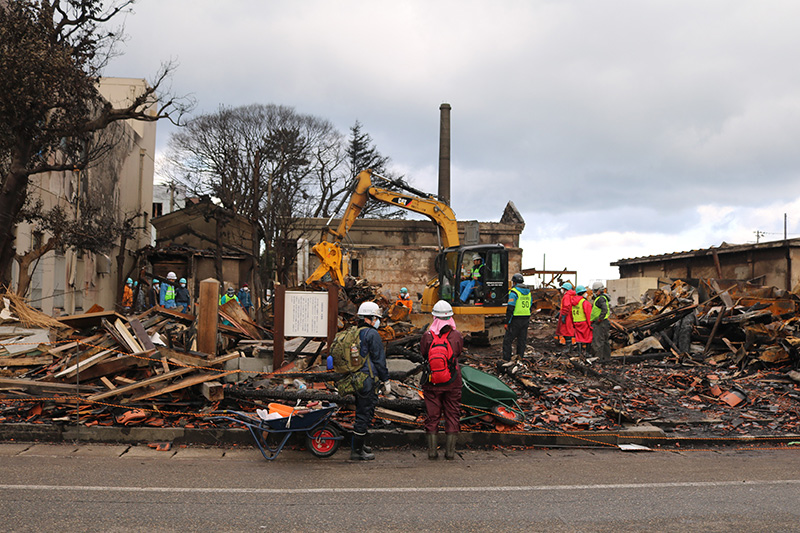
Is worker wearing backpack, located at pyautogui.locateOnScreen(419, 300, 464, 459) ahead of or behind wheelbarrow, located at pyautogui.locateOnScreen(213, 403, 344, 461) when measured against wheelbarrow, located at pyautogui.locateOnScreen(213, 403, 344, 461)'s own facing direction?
ahead

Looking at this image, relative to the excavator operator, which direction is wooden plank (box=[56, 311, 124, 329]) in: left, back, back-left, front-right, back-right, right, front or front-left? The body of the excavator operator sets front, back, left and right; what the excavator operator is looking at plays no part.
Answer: front

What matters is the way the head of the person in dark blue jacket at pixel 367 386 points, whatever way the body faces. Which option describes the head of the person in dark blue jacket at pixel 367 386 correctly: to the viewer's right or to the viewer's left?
to the viewer's right

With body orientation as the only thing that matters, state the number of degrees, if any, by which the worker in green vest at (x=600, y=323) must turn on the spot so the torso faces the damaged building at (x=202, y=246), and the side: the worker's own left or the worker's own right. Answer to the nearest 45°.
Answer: approximately 45° to the worker's own right

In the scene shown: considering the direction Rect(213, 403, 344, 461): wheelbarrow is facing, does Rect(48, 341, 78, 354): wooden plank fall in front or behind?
behind

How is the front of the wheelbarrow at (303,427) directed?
to the viewer's right

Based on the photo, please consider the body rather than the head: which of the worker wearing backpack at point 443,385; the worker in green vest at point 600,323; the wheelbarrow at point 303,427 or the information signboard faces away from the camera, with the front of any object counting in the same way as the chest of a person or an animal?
the worker wearing backpack

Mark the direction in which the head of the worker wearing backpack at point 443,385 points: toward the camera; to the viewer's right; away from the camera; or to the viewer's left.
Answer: away from the camera

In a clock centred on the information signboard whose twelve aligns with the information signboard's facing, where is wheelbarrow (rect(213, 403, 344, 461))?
The wheelbarrow is roughly at 12 o'clock from the information signboard.

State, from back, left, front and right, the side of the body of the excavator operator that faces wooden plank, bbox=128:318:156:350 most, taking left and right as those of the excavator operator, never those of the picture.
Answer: front

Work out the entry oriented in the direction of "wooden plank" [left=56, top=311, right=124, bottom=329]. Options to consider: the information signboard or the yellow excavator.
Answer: the yellow excavator

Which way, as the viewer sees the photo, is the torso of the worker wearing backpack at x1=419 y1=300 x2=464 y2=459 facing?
away from the camera

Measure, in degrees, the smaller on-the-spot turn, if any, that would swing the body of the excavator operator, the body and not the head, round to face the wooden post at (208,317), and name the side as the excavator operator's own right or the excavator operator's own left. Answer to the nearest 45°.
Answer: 0° — they already face it
